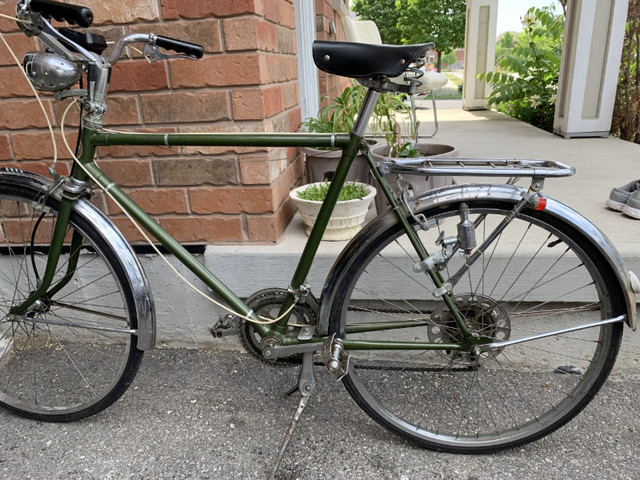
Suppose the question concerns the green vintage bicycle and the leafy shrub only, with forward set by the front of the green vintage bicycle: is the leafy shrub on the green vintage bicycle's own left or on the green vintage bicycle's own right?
on the green vintage bicycle's own right

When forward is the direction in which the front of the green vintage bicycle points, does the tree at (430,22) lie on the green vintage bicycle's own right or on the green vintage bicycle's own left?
on the green vintage bicycle's own right

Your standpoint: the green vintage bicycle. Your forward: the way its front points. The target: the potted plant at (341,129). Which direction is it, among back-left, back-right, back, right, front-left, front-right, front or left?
right

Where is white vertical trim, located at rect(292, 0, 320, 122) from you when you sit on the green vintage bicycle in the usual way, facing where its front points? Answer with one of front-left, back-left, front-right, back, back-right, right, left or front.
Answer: right

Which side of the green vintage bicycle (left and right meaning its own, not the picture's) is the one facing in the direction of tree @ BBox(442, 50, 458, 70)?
right

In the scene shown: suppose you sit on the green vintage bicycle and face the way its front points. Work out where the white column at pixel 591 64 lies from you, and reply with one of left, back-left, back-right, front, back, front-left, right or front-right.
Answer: back-right

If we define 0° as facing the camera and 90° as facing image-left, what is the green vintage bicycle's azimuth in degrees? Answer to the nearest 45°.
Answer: approximately 90°
